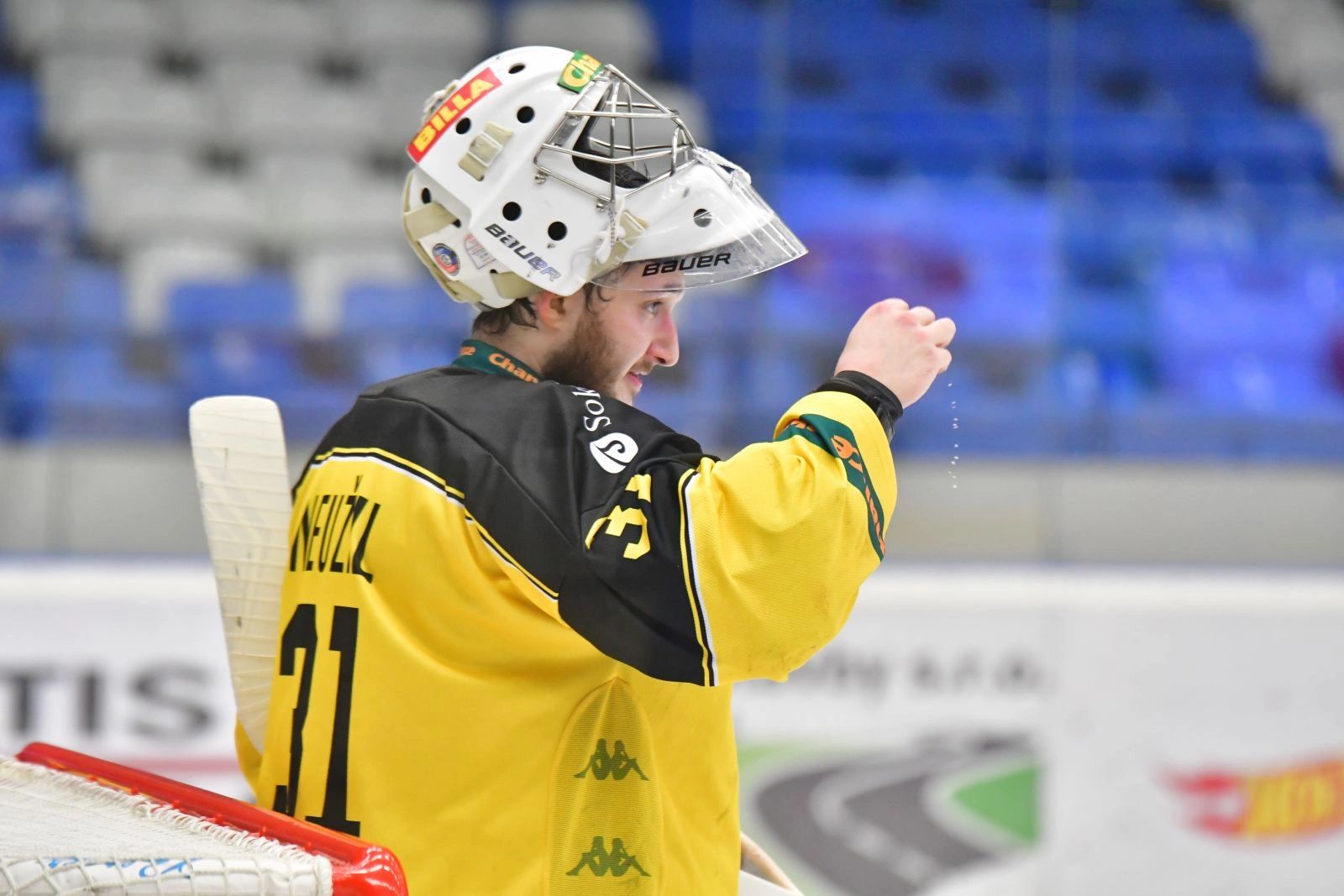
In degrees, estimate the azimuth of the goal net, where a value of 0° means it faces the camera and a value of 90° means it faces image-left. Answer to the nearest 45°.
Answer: approximately 225°

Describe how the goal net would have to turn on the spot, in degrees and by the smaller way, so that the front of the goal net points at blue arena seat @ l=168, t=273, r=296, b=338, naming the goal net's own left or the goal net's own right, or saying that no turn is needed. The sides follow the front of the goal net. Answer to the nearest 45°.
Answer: approximately 45° to the goal net's own left
